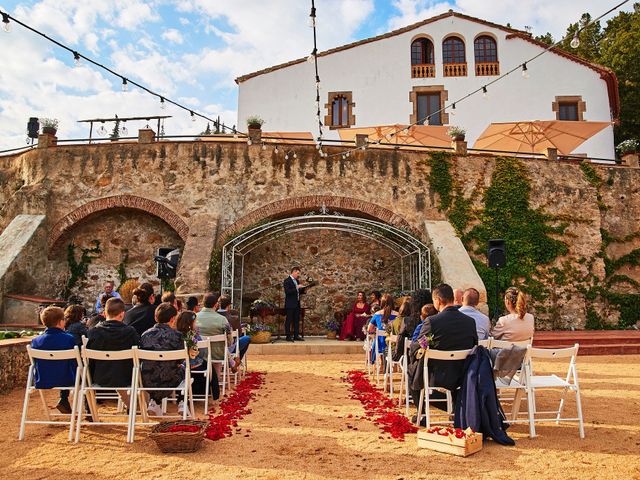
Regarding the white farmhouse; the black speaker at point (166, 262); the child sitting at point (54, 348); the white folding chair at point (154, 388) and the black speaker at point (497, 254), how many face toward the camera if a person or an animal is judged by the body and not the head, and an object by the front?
3

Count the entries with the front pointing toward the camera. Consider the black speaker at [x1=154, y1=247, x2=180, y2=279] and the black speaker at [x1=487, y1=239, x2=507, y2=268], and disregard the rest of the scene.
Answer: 2

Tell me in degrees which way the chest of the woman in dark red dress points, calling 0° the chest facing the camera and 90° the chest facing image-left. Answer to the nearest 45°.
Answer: approximately 45°

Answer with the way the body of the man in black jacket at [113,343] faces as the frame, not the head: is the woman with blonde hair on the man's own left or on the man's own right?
on the man's own right

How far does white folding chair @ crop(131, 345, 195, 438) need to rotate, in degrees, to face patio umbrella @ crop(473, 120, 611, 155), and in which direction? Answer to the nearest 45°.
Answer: approximately 45° to its right

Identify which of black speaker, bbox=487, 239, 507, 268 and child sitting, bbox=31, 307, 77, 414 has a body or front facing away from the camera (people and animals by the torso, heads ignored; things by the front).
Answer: the child sitting

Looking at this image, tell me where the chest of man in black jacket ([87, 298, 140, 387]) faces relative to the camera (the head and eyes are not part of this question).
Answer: away from the camera

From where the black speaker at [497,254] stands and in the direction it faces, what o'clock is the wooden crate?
The wooden crate is roughly at 12 o'clock from the black speaker.

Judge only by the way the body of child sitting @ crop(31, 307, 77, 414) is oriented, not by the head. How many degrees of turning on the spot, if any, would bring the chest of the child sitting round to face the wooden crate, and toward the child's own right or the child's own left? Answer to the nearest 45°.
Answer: approximately 135° to the child's own right

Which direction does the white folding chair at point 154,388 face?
away from the camera

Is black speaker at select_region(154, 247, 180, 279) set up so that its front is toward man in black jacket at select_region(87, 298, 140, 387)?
yes

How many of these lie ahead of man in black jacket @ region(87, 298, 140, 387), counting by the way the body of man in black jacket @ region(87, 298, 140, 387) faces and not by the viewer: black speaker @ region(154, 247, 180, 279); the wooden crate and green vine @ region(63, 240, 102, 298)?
2

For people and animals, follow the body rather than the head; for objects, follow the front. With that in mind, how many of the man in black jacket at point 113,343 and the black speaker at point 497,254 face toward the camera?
1

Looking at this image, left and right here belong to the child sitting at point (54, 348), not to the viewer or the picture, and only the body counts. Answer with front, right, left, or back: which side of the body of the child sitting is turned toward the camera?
back
